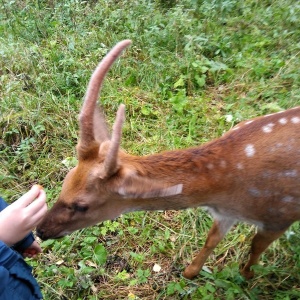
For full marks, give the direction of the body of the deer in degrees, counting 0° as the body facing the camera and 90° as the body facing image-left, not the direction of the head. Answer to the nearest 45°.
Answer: approximately 90°
